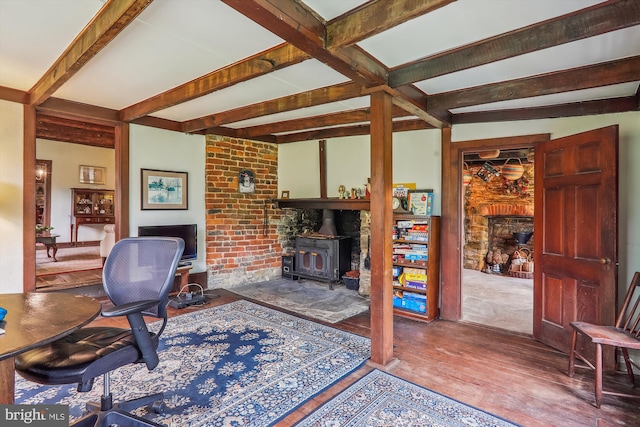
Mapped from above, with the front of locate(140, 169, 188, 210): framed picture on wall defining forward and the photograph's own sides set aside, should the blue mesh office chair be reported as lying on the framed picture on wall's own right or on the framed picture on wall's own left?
on the framed picture on wall's own right

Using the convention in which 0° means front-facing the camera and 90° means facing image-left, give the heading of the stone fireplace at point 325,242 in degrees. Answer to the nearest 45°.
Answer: approximately 45°

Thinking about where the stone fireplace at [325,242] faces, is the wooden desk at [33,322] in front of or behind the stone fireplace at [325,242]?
in front

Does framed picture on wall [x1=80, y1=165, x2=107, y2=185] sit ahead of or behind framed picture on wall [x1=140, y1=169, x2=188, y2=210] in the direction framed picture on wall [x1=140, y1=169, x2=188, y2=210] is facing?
behind

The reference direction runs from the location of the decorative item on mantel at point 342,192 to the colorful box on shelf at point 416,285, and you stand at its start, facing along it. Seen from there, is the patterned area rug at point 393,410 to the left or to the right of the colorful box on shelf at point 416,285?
right

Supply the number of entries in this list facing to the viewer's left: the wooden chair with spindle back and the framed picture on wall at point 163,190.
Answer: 1

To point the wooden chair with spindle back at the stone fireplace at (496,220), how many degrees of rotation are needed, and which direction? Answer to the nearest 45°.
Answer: approximately 90° to its right

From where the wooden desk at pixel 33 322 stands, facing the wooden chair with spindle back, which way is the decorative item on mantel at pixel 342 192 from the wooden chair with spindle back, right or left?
left

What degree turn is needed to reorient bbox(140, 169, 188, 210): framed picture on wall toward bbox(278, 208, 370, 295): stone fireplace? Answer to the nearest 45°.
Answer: approximately 45° to its left

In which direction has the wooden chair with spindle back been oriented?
to the viewer's left

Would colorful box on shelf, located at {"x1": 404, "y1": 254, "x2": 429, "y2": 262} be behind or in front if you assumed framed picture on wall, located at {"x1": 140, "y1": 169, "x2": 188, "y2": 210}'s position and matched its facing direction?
in front

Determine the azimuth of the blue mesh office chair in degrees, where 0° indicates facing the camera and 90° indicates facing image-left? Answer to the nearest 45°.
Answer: approximately 45°
